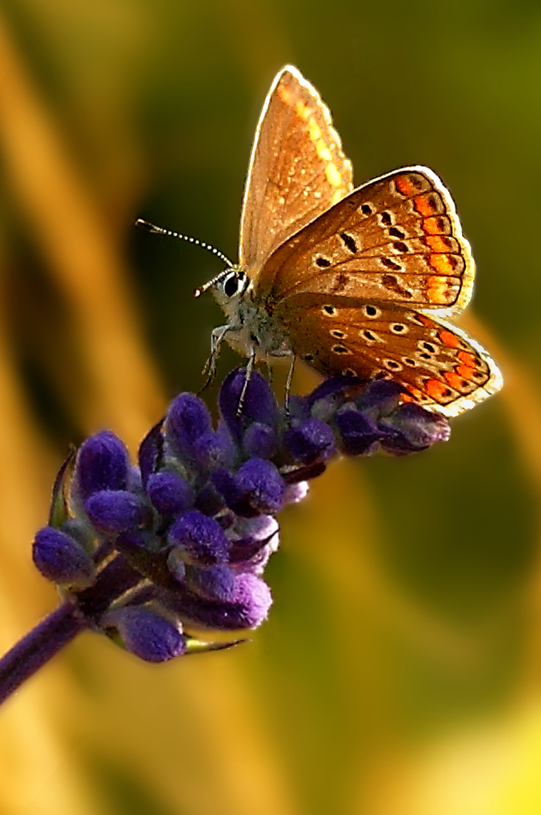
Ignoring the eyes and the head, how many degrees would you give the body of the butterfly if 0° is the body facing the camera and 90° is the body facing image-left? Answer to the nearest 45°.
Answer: approximately 90°

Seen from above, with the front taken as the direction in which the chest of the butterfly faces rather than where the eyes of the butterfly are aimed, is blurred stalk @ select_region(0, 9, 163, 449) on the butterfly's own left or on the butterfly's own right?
on the butterfly's own right
